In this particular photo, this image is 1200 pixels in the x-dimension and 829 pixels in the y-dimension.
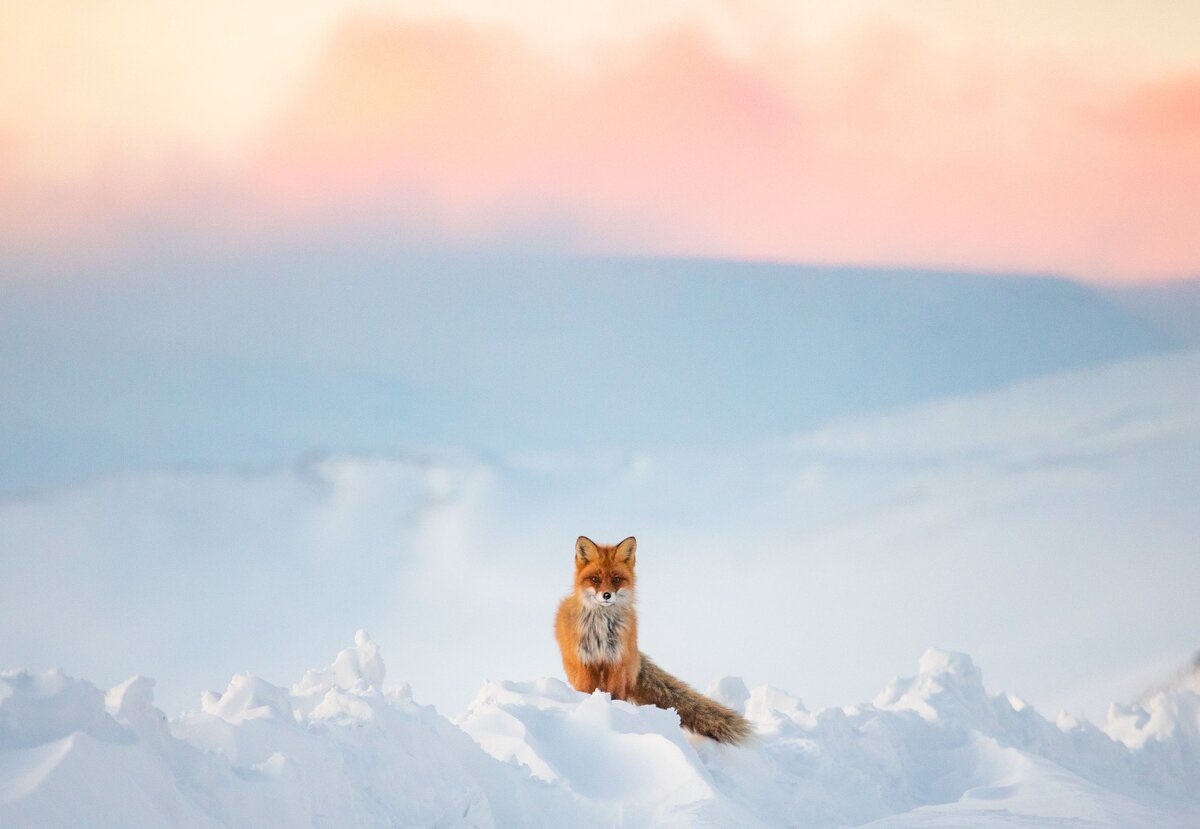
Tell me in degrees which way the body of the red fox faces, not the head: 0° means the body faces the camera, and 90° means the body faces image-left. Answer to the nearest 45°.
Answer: approximately 0°
